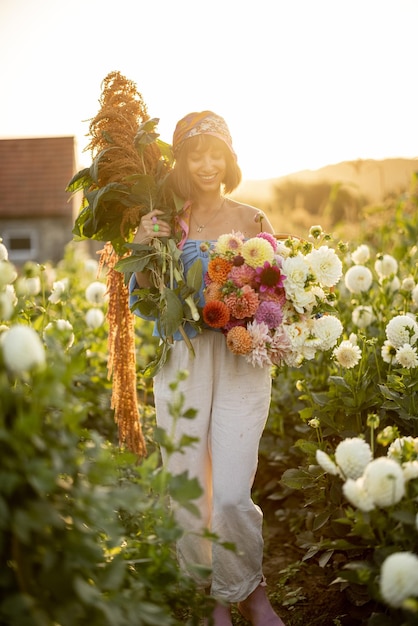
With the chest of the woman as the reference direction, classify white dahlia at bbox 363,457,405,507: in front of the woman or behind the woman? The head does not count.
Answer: in front

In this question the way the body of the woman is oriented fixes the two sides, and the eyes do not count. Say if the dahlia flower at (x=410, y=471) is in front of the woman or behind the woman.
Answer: in front

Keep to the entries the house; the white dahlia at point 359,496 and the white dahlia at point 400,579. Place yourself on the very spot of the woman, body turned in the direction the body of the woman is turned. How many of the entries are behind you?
1

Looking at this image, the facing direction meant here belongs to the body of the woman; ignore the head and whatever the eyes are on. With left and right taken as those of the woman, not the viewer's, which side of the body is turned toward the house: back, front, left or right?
back

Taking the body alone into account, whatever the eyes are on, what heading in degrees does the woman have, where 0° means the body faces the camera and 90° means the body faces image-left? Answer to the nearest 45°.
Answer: approximately 0°

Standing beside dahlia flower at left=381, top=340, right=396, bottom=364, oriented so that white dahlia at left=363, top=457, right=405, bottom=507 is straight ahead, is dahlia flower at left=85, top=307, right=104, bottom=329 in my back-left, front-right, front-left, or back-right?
back-right

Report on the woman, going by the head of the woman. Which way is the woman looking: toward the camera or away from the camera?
toward the camera

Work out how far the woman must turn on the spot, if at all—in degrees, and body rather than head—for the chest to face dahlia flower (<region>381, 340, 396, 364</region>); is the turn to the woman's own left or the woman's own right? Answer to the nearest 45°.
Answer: approximately 90° to the woman's own left

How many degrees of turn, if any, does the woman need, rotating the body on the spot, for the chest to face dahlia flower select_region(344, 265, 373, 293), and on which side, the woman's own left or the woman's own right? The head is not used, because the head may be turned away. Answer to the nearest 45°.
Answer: approximately 135° to the woman's own left

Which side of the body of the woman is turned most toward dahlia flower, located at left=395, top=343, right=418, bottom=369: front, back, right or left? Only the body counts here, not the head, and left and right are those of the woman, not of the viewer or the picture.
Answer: left

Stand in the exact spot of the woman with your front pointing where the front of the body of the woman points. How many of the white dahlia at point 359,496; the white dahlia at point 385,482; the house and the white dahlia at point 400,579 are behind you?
1

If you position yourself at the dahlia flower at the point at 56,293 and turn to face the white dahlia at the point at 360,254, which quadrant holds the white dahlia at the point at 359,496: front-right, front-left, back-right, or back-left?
front-right

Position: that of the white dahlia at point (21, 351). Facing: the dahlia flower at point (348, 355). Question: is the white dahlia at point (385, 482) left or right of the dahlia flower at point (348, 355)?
right
